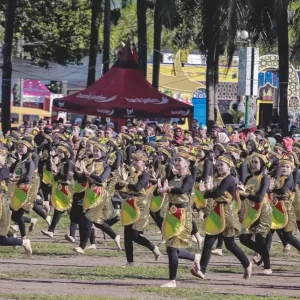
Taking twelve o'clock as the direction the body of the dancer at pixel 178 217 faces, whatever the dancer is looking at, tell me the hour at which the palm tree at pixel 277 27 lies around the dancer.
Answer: The palm tree is roughly at 5 o'clock from the dancer.

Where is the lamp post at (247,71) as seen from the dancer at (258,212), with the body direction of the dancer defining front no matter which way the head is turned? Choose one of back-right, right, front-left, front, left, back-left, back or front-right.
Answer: back-right

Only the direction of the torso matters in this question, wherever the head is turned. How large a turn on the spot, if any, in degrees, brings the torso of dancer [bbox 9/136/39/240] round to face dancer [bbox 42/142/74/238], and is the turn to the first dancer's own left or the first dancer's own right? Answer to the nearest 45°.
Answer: approximately 180°

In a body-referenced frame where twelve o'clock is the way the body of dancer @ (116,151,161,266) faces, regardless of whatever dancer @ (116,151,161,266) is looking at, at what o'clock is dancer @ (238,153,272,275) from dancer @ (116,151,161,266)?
dancer @ (238,153,272,275) is roughly at 8 o'clock from dancer @ (116,151,161,266).

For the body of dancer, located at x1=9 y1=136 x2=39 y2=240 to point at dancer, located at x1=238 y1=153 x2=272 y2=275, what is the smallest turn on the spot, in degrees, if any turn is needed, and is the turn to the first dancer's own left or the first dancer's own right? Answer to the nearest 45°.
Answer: approximately 90° to the first dancer's own left

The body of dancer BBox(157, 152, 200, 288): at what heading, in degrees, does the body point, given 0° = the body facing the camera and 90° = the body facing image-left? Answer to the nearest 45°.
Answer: approximately 45°

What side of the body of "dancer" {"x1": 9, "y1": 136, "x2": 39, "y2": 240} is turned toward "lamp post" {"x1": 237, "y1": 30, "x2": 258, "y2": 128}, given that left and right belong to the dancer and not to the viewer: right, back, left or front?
back

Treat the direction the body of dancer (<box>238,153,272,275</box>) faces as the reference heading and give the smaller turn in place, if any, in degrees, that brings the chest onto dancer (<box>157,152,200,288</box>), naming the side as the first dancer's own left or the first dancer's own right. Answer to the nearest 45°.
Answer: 0° — they already face them

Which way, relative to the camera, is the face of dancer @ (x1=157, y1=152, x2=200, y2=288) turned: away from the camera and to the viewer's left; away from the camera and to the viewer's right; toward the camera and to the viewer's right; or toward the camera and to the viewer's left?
toward the camera and to the viewer's left

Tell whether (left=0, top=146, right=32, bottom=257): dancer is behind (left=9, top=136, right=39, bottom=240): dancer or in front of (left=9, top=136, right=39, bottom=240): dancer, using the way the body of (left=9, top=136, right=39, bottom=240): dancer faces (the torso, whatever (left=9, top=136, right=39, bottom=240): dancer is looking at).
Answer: in front

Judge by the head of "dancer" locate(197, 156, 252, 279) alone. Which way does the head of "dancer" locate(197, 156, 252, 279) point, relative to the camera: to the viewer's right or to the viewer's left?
to the viewer's left
